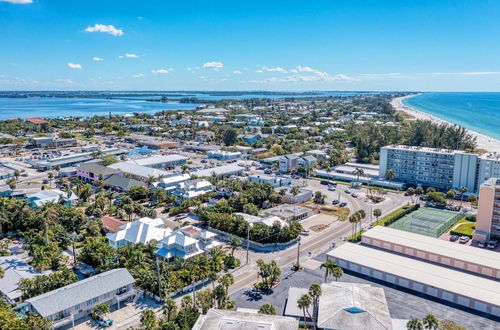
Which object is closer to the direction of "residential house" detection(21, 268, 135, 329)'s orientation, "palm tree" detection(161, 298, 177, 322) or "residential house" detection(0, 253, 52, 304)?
the palm tree

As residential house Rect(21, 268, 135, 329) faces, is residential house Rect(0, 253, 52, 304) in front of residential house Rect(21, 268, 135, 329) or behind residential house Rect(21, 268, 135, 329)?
behind

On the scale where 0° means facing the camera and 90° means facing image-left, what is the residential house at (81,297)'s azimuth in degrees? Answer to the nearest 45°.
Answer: approximately 315°

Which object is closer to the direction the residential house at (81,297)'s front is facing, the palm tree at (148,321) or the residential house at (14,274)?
the palm tree
